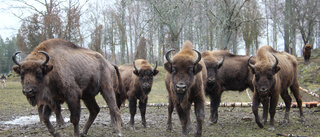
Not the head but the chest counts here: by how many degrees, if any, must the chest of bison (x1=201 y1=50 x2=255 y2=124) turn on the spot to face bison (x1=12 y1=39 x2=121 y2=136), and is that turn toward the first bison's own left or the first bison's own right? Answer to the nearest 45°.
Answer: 0° — it already faces it

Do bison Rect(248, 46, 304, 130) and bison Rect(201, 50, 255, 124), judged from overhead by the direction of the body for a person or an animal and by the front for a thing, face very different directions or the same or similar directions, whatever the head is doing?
same or similar directions

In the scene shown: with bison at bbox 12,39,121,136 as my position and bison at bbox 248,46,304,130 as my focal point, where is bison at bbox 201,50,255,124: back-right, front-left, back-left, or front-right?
front-left

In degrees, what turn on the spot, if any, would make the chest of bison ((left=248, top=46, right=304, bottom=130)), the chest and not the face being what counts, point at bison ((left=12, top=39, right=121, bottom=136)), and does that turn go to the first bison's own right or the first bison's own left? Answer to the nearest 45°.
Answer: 0° — it already faces it

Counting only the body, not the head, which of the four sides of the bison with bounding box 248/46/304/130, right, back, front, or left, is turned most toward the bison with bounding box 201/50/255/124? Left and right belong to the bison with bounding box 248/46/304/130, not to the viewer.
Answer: right

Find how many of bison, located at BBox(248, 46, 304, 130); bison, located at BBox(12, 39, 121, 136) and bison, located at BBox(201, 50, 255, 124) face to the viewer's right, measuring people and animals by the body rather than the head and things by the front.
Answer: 0

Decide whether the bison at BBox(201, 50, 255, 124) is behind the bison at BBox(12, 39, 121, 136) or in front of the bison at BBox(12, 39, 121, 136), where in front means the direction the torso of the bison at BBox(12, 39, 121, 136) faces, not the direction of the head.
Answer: behind

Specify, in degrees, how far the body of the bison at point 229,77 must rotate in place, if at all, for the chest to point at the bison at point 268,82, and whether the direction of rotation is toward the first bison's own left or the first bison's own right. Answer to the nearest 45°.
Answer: approximately 90° to the first bison's own left

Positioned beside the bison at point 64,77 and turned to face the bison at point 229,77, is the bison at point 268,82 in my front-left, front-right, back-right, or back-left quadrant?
front-right

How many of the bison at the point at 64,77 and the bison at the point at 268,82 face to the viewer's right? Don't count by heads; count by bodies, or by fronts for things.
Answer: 0

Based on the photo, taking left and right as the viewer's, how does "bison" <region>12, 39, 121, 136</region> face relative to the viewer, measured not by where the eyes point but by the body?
facing the viewer and to the left of the viewer
